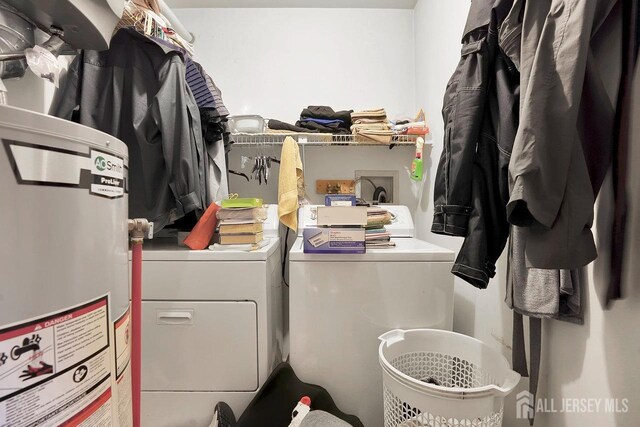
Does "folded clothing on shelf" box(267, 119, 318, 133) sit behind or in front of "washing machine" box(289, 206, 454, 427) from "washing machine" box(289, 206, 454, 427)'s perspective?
behind

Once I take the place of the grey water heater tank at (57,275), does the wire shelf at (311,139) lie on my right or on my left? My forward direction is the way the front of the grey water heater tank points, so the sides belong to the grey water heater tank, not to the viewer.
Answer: on my left

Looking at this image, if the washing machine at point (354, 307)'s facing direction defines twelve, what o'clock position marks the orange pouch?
The orange pouch is roughly at 3 o'clock from the washing machine.

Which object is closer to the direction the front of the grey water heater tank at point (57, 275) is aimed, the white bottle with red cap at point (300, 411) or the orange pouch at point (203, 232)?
the white bottle with red cap

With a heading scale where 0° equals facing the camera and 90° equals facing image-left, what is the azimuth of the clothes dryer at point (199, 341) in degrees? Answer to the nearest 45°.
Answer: approximately 0°

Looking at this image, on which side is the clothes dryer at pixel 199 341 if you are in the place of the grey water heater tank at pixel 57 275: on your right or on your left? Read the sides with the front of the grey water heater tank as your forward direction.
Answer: on your left

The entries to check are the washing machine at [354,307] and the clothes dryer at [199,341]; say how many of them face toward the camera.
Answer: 2

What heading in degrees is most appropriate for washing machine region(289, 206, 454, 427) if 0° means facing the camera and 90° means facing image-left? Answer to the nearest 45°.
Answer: approximately 0°
